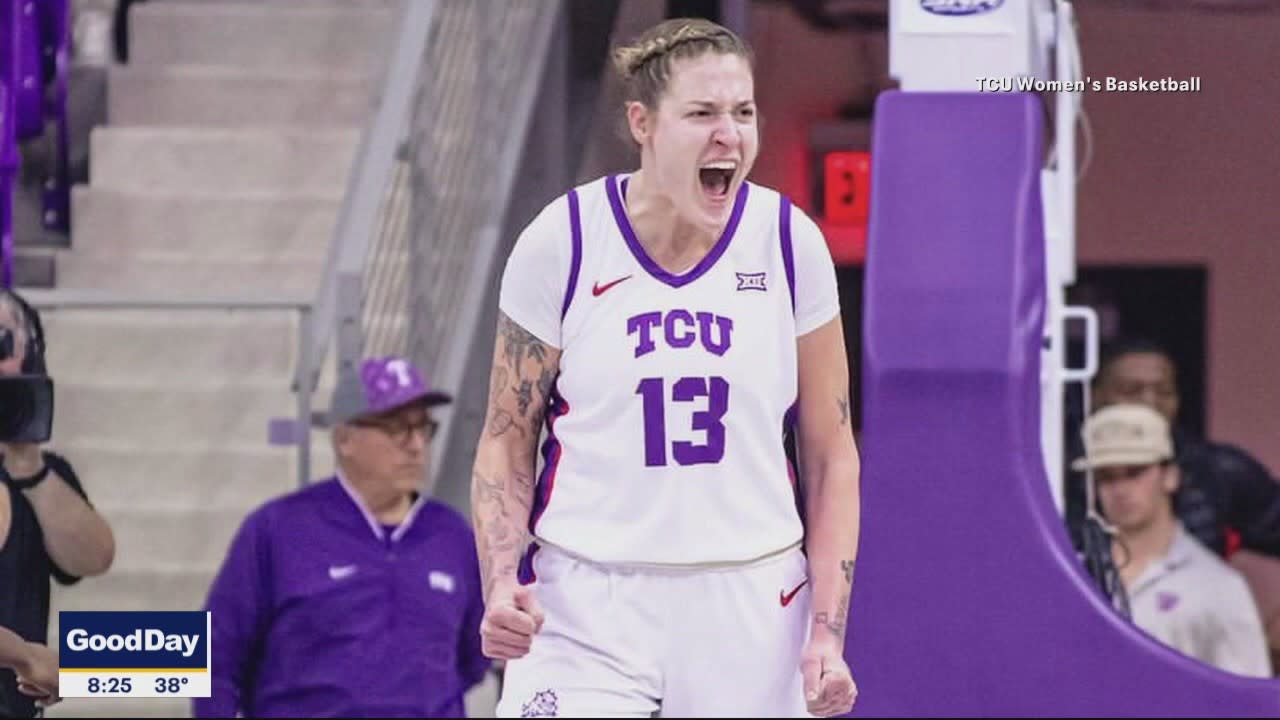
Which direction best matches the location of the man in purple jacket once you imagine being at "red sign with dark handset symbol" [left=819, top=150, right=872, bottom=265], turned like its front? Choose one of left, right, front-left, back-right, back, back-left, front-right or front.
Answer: right

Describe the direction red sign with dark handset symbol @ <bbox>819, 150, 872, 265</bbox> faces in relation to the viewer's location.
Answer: facing the viewer

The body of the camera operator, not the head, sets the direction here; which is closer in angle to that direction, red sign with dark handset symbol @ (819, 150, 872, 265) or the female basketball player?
the female basketball player

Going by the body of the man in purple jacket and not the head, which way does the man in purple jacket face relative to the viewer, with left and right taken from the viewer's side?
facing the viewer and to the right of the viewer

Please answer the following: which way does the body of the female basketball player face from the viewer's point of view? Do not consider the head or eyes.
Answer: toward the camera

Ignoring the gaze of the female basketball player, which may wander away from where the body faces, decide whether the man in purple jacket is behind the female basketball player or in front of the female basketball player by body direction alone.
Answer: behind

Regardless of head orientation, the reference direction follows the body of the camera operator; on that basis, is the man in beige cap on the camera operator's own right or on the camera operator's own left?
on the camera operator's own left

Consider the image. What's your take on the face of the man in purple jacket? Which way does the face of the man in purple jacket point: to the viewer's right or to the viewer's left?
to the viewer's right
